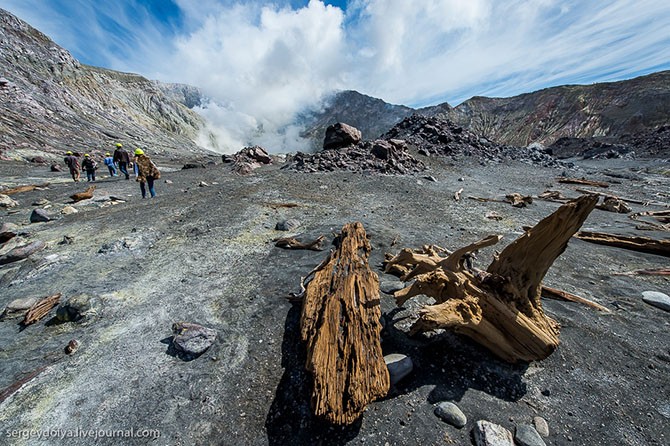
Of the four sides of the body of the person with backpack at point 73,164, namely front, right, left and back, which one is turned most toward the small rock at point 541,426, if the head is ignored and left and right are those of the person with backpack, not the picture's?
back

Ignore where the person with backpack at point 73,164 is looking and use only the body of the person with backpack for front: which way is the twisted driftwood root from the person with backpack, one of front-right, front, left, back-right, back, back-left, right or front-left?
back

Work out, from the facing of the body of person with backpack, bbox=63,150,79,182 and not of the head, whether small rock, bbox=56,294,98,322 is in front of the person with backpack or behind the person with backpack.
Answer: behind

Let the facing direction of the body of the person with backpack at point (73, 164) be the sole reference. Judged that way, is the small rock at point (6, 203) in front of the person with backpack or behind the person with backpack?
behind

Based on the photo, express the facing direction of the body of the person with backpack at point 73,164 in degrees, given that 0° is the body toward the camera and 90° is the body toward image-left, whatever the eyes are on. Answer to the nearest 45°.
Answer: approximately 180°

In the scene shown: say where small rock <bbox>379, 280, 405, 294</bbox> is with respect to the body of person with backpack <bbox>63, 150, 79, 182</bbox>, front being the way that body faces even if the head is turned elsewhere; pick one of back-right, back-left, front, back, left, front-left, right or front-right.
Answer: back

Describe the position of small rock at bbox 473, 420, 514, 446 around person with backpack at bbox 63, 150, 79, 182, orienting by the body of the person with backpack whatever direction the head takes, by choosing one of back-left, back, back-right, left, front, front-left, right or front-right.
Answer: back

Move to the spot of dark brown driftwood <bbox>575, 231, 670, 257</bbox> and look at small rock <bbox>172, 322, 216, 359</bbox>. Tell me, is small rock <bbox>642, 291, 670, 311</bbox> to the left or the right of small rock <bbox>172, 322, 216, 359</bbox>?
left

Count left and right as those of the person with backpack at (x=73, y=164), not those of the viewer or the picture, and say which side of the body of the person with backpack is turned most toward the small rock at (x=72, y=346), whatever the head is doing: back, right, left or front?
back

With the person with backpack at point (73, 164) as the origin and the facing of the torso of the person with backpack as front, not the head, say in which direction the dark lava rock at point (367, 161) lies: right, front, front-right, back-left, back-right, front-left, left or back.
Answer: back-right
